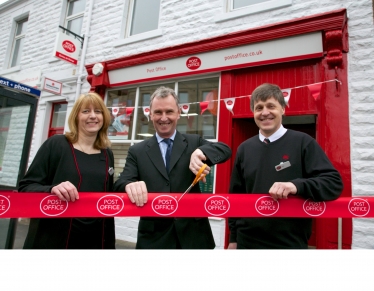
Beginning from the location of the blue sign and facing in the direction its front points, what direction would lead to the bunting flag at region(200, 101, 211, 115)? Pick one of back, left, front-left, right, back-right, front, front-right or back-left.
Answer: front-left

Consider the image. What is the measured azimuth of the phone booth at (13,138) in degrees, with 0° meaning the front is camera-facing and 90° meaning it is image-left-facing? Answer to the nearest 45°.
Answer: approximately 315°

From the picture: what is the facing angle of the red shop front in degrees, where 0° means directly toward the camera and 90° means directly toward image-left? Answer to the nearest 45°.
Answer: approximately 45°

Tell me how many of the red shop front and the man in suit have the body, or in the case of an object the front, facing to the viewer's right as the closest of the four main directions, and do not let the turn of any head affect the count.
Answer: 0

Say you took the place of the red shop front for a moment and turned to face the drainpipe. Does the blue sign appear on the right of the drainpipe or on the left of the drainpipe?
left

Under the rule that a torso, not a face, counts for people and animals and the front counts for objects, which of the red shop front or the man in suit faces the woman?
the red shop front

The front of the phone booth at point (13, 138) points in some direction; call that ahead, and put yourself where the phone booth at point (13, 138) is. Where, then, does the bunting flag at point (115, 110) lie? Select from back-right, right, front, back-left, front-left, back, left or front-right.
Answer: left

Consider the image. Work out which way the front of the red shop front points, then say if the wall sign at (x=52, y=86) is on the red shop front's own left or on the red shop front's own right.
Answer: on the red shop front's own right
